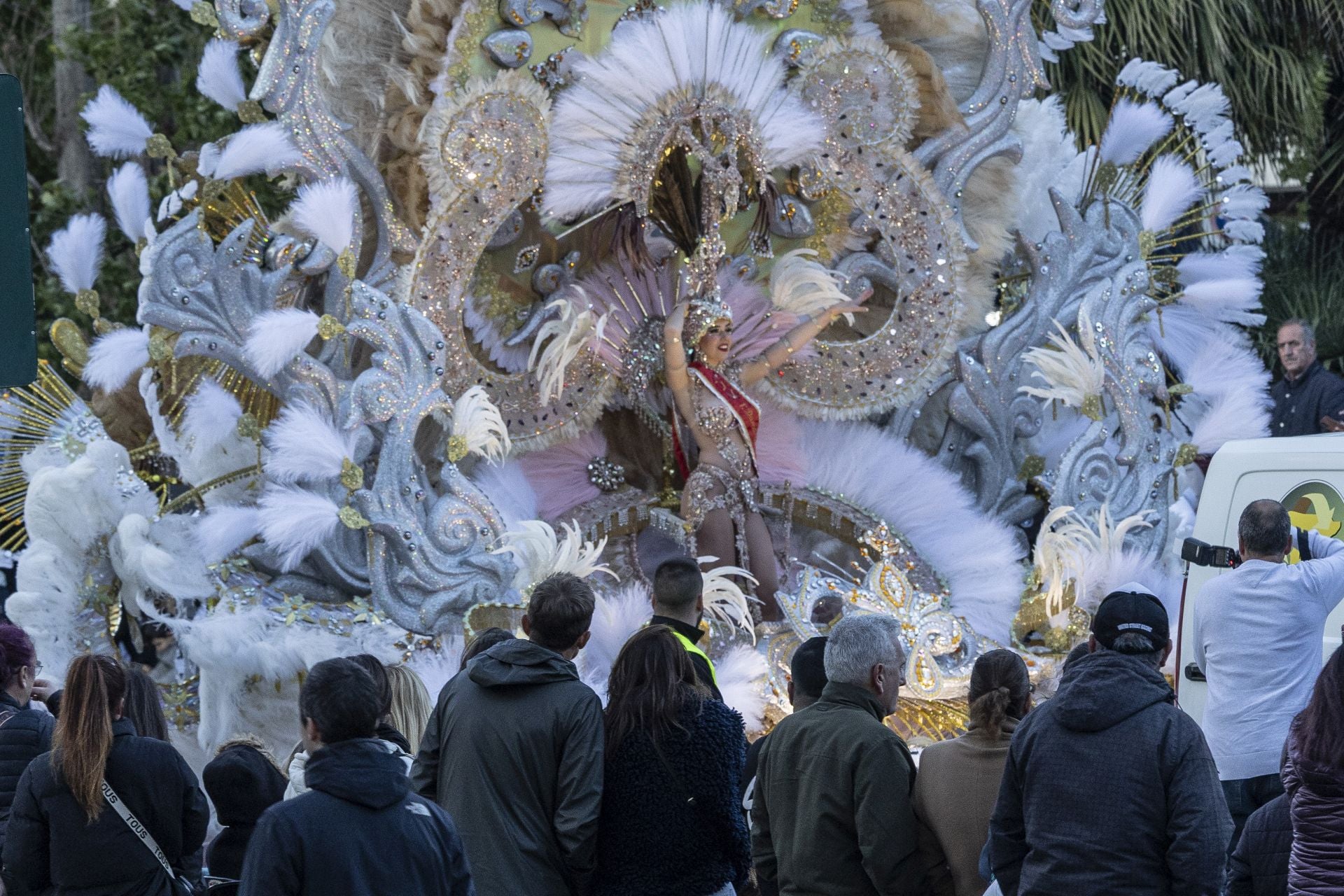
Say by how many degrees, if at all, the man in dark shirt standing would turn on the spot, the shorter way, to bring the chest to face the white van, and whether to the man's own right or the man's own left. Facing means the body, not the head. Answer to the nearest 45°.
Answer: approximately 45° to the man's own left

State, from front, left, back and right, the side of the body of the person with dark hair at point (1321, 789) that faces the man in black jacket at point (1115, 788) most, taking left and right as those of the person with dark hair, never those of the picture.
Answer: left

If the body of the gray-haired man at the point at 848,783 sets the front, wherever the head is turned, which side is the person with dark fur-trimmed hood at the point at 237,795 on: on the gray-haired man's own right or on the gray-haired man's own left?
on the gray-haired man's own left

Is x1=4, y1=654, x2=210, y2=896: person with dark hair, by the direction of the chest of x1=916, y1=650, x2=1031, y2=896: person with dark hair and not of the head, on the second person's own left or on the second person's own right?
on the second person's own left

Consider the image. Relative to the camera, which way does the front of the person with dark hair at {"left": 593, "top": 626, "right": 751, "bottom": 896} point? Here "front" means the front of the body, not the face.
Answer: away from the camera

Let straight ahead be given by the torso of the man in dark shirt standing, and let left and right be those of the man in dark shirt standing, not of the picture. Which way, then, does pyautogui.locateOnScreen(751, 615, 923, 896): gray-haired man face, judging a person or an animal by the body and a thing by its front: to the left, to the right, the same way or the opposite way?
the opposite way

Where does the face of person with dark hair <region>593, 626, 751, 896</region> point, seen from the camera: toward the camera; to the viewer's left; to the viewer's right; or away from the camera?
away from the camera

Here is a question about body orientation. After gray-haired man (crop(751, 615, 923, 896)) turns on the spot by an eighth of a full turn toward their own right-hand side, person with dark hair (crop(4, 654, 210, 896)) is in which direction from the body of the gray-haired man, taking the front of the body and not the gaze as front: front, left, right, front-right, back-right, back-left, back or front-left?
back

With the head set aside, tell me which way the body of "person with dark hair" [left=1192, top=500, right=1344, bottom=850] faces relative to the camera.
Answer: away from the camera

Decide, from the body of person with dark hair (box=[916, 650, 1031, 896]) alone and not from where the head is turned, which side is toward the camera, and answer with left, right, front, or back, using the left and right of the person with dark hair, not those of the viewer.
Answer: back

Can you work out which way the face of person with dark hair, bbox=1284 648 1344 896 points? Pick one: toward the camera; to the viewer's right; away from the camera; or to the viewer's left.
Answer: away from the camera

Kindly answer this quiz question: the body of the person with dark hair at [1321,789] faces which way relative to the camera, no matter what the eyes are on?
away from the camera

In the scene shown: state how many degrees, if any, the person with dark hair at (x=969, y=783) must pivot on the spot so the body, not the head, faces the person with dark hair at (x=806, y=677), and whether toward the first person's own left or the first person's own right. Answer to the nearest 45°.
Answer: approximately 45° to the first person's own left

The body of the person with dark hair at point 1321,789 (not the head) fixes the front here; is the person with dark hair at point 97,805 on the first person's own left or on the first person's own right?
on the first person's own left
